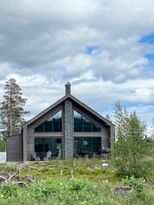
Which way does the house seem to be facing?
toward the camera
